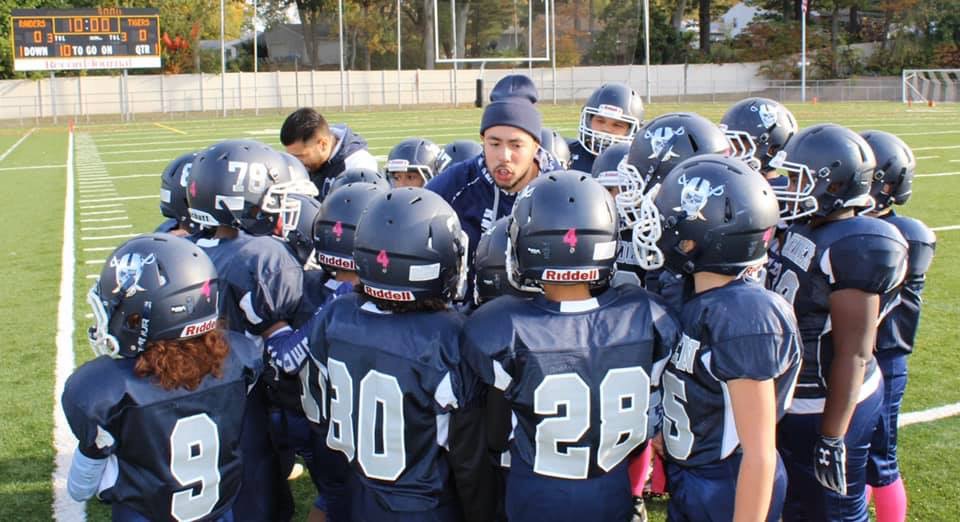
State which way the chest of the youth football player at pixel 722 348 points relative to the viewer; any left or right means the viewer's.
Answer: facing to the left of the viewer

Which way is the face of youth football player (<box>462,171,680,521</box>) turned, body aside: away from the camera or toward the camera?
away from the camera

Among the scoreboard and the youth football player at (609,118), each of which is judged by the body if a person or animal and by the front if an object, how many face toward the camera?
2

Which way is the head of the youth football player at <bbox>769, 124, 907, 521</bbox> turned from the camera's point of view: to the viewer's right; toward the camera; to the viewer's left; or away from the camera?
to the viewer's left

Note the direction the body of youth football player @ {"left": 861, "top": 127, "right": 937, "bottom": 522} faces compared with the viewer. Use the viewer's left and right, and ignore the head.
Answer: facing to the left of the viewer

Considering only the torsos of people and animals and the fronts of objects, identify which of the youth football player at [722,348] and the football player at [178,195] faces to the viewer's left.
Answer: the youth football player

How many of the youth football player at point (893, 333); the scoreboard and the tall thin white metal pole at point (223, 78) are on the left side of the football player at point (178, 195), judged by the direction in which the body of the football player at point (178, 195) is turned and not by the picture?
2

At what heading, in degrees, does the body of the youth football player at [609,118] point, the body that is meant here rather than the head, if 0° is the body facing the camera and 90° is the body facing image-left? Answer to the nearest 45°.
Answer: approximately 0°

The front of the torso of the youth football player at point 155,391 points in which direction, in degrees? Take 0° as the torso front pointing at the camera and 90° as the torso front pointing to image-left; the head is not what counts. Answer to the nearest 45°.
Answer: approximately 135°
